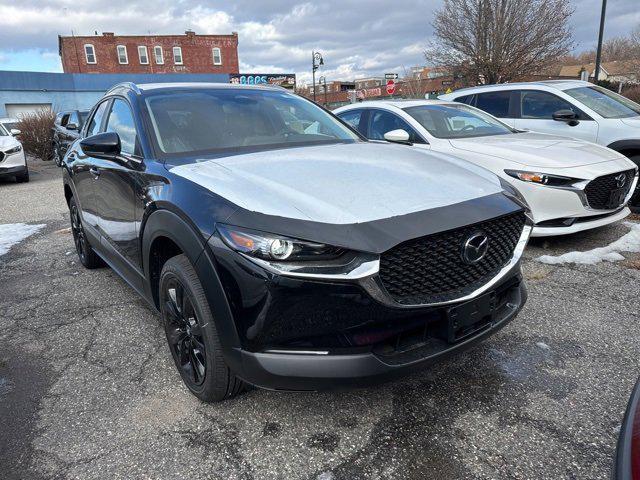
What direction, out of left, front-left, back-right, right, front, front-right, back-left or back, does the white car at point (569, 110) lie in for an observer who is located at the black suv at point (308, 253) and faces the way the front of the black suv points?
left

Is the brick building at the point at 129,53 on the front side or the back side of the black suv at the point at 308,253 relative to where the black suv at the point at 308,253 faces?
on the back side

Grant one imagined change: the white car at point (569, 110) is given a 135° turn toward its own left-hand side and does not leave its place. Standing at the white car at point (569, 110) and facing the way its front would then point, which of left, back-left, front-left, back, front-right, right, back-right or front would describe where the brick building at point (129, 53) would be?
front-left

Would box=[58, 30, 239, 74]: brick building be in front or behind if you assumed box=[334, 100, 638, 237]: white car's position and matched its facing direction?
behind

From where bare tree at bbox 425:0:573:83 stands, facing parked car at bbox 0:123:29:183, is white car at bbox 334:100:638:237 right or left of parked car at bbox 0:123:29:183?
left

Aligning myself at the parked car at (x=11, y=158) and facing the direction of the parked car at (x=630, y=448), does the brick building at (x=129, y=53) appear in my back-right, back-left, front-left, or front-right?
back-left

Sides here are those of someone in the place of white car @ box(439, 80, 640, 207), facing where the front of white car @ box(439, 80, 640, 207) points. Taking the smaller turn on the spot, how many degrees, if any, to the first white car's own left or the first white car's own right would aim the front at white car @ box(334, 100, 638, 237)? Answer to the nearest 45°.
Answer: approximately 45° to the first white car's own right

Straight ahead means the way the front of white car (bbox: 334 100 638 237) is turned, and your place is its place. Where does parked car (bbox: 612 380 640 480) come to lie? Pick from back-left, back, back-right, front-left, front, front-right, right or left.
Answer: front-right

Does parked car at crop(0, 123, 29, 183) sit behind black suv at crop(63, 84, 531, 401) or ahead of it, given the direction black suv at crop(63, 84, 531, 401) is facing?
behind

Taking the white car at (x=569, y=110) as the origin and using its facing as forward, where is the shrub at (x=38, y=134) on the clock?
The shrub is roughly at 5 o'clock from the white car.

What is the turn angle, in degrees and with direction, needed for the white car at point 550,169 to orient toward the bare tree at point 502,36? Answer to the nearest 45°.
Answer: approximately 135° to its left

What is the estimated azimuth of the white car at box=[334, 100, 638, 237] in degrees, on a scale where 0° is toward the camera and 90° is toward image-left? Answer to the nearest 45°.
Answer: approximately 315°

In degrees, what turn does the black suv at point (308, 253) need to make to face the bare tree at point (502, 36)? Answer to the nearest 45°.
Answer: approximately 90° to its left

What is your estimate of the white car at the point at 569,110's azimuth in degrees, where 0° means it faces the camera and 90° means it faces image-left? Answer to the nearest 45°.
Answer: approximately 315°
